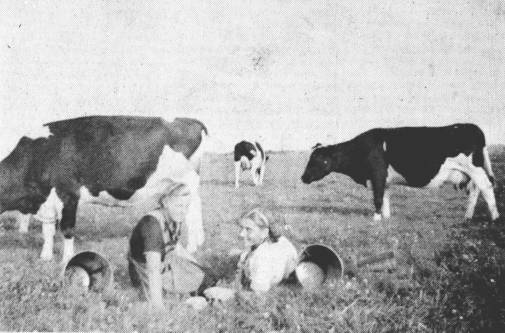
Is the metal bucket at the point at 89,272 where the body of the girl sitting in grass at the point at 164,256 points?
no

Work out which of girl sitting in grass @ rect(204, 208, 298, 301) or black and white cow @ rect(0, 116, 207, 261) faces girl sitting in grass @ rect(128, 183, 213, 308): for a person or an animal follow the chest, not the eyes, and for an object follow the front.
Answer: girl sitting in grass @ rect(204, 208, 298, 301)

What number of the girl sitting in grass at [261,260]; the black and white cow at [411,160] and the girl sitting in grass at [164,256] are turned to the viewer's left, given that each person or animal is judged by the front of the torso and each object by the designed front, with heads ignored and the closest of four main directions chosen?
2

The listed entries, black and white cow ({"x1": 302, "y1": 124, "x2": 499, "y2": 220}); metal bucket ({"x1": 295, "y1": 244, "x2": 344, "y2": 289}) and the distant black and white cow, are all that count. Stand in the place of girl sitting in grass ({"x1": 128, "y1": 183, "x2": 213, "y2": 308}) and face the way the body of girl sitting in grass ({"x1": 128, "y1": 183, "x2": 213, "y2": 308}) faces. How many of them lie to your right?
0

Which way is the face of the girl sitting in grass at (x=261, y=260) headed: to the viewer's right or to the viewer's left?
to the viewer's left

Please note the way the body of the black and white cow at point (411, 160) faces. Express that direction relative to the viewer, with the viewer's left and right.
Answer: facing to the left of the viewer

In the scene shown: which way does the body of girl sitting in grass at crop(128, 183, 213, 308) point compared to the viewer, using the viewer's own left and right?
facing the viewer and to the right of the viewer

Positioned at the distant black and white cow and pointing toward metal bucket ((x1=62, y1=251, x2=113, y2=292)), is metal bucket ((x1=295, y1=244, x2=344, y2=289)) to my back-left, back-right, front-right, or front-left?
front-left

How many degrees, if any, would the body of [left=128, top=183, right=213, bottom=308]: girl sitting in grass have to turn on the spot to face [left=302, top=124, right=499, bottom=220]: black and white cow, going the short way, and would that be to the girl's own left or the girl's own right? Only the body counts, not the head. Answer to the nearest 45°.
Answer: approximately 90° to the girl's own left

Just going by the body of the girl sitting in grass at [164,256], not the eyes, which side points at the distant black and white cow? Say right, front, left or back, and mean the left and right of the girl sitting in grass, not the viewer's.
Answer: left

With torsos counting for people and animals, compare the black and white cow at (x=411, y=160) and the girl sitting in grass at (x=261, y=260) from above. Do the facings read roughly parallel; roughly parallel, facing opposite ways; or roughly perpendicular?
roughly parallel
